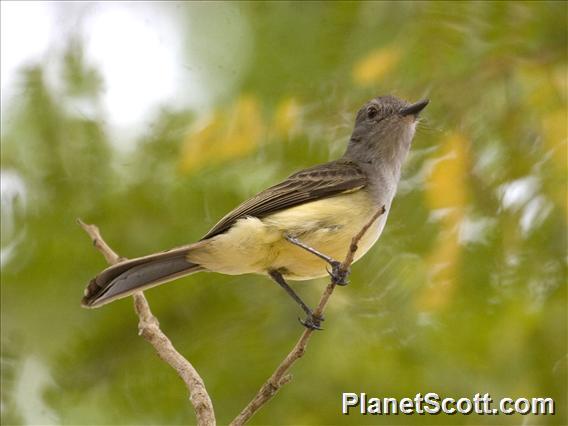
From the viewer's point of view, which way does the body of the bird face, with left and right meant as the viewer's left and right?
facing to the right of the viewer
